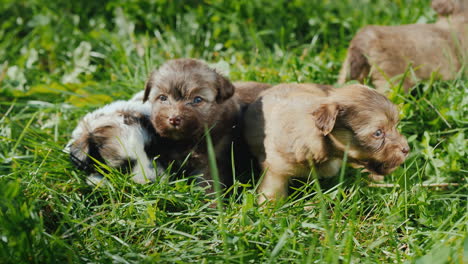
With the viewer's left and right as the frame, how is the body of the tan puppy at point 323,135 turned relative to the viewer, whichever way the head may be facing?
facing to the right of the viewer

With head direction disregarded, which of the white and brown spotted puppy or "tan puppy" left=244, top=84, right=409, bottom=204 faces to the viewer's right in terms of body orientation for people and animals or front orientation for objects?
the tan puppy

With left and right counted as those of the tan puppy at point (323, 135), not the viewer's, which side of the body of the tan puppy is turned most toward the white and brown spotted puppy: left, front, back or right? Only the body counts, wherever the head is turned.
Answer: back

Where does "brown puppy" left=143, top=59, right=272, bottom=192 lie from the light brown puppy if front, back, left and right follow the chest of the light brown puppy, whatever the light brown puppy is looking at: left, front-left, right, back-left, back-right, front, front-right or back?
back-right

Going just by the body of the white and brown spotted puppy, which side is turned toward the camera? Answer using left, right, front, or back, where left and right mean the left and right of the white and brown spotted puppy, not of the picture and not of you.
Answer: left

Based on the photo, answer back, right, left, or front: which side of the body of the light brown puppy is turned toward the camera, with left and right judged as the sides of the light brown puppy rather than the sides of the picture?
right

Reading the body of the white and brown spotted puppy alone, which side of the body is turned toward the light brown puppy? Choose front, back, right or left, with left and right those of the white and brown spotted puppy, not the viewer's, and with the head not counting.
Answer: back

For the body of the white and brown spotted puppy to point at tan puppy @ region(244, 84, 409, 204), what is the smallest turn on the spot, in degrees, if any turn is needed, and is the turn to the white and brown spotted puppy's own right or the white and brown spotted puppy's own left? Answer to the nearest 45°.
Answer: approximately 180°

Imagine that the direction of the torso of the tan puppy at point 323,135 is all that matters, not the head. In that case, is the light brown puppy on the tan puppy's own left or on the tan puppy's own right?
on the tan puppy's own left

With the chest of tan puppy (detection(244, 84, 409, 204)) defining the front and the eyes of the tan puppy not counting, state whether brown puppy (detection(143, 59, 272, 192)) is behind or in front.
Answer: behind
